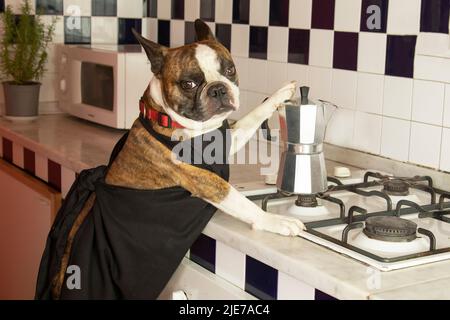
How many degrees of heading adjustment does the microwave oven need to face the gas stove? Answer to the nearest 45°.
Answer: approximately 90° to its left

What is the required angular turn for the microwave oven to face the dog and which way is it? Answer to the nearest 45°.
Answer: approximately 45° to its left

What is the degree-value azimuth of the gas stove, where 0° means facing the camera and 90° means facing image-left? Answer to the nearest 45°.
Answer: approximately 45°

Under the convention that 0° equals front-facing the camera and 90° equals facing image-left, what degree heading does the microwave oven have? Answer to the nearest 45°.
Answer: approximately 45°

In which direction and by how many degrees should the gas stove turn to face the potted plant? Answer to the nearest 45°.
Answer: approximately 90° to its right

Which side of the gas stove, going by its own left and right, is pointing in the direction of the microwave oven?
right
